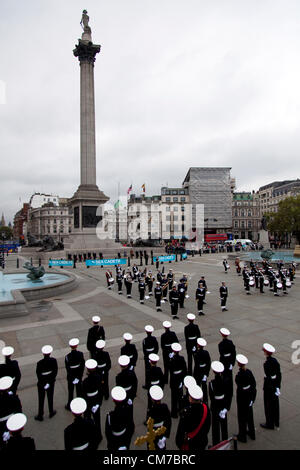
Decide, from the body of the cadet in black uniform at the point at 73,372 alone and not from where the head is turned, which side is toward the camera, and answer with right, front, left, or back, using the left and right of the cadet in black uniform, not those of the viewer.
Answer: back

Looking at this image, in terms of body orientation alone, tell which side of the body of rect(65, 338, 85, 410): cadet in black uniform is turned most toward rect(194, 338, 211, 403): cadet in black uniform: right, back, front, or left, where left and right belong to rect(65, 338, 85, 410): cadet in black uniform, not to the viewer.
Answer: right

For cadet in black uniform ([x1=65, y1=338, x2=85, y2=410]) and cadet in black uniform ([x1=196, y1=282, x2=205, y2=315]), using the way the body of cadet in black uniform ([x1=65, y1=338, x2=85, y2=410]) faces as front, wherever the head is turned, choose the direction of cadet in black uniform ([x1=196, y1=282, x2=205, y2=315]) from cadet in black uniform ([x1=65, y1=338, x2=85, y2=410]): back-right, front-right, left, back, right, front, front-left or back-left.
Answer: front-right

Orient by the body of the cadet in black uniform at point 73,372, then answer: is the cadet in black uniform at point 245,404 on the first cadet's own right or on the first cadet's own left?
on the first cadet's own right

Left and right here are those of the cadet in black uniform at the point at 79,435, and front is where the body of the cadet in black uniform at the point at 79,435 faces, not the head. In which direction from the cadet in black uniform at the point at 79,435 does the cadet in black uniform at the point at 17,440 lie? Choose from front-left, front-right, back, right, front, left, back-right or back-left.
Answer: left

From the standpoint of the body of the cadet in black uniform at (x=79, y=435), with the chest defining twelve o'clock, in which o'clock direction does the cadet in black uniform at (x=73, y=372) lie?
the cadet in black uniform at (x=73, y=372) is roughly at 12 o'clock from the cadet in black uniform at (x=79, y=435).

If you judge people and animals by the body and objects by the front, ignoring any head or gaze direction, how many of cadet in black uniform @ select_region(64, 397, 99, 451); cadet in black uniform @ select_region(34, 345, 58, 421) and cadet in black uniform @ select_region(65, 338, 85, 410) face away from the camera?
3

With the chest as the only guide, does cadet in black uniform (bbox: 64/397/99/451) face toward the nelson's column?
yes

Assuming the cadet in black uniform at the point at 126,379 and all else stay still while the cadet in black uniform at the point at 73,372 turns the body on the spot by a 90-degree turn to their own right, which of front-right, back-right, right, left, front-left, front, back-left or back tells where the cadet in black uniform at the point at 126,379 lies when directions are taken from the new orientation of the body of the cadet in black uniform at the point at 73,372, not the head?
front-right

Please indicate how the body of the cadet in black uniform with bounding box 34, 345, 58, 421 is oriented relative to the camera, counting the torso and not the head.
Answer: away from the camera

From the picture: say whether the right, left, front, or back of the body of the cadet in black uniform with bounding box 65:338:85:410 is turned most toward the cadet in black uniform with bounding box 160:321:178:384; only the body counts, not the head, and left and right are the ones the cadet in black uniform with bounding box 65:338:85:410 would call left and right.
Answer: right

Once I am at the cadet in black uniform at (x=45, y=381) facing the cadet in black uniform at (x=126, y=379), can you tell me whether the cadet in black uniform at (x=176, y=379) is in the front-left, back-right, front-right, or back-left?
front-left

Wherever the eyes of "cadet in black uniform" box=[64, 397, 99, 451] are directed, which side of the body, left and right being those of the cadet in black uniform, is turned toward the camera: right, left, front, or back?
back
